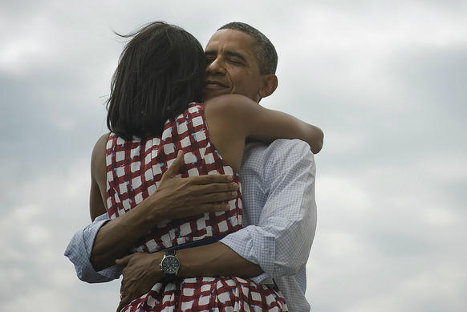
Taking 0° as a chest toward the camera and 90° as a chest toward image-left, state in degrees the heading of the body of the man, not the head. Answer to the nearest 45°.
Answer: approximately 45°

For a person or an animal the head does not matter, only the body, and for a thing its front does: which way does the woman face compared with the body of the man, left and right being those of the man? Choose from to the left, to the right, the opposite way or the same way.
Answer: the opposite way

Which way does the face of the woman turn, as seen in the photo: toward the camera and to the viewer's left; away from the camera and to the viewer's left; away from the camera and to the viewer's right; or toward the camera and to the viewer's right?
away from the camera and to the viewer's right

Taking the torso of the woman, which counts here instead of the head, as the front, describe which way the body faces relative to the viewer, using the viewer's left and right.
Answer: facing away from the viewer and to the right of the viewer
